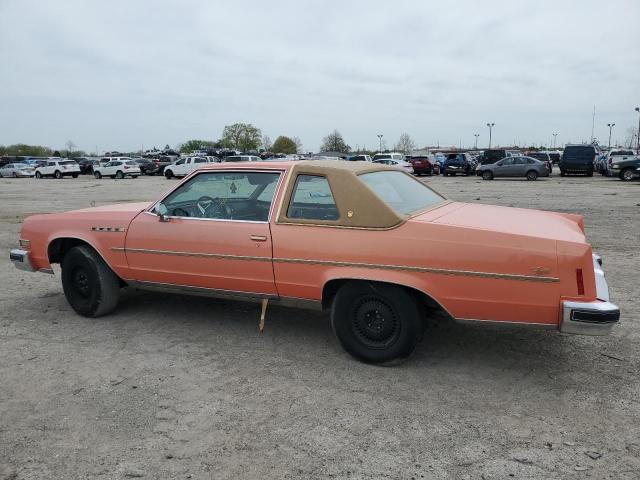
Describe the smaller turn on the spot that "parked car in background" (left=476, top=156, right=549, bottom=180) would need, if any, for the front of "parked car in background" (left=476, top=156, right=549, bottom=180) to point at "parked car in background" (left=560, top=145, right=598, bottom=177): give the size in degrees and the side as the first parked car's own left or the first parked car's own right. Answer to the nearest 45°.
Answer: approximately 135° to the first parked car's own right

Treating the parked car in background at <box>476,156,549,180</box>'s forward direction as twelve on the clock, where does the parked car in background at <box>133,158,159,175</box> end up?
the parked car in background at <box>133,158,159,175</box> is roughly at 12 o'clock from the parked car in background at <box>476,156,549,180</box>.

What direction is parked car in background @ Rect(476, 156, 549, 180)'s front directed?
to the viewer's left

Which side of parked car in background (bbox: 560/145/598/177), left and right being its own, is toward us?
back

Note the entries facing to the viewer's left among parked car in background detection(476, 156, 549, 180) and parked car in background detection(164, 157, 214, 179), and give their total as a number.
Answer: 2

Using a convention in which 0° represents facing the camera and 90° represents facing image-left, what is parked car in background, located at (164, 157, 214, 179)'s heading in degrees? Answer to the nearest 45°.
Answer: approximately 90°

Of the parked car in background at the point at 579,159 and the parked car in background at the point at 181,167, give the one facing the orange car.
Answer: the parked car in background at the point at 579,159

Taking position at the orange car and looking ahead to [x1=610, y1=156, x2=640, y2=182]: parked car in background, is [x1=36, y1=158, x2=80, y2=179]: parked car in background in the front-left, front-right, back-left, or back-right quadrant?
front-left

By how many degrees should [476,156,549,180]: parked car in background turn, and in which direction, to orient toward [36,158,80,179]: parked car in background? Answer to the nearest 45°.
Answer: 0° — it already faces it

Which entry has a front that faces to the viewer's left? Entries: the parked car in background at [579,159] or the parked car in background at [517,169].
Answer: the parked car in background at [517,169]

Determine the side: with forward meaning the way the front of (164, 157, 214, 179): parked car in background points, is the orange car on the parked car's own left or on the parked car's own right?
on the parked car's own left
